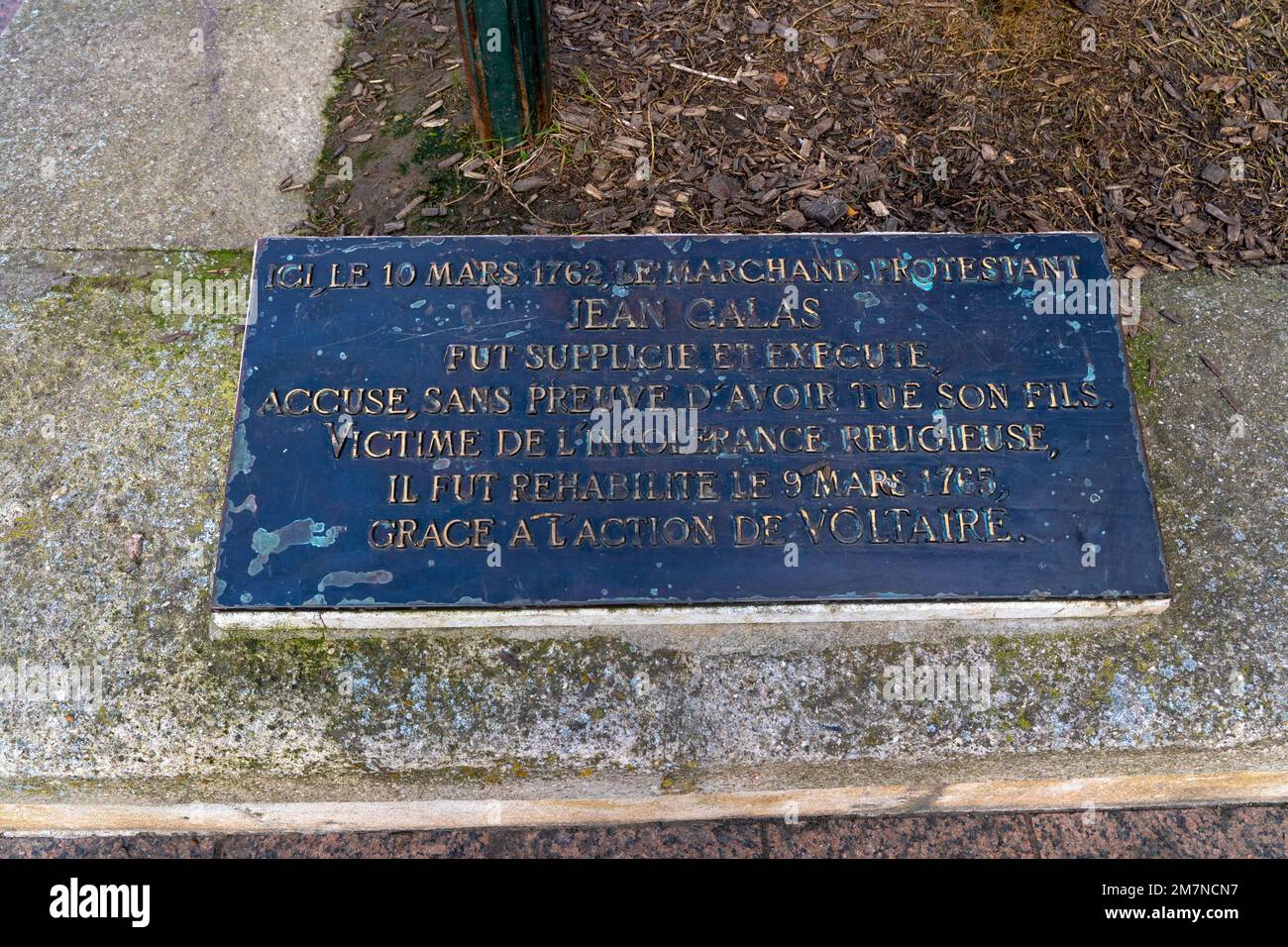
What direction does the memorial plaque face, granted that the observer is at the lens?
facing the viewer

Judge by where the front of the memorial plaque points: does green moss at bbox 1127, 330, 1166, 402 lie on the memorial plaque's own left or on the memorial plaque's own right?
on the memorial plaque's own left
